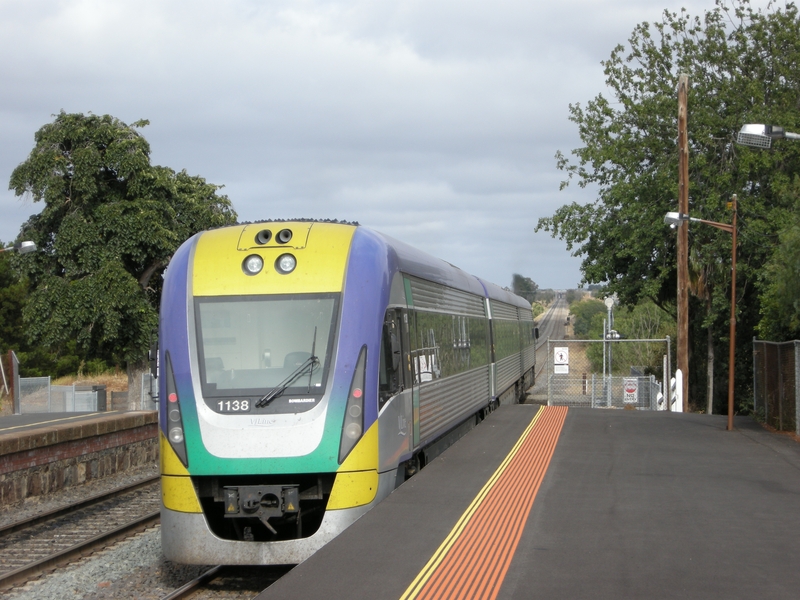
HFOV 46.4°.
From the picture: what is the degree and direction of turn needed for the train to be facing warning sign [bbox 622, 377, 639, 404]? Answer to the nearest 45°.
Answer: approximately 135° to its left

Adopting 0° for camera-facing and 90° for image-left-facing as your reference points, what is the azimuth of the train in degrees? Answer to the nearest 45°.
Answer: approximately 0°

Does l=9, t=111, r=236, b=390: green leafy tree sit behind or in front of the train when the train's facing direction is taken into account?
behind

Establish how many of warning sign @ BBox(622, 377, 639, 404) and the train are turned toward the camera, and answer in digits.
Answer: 2

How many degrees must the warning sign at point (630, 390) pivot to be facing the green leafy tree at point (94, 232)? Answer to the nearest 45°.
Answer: approximately 90° to its right

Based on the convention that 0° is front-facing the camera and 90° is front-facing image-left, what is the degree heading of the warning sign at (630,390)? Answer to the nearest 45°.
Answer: approximately 0°

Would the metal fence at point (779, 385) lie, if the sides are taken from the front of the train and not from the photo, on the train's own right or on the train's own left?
on the train's own left

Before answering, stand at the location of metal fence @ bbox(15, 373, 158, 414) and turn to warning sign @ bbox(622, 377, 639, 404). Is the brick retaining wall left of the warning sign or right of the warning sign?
right
